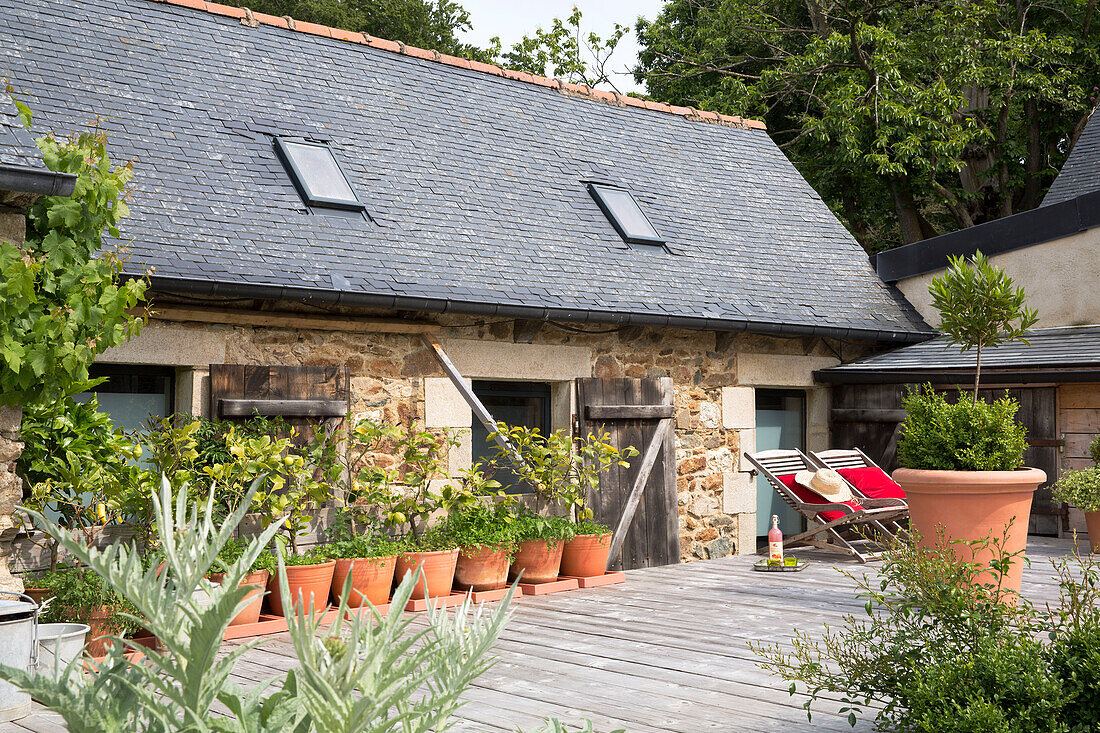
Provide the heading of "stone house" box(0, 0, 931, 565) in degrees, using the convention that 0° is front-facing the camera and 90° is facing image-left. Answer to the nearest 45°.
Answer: approximately 315°

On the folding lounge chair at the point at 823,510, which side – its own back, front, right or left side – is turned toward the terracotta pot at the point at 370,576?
right

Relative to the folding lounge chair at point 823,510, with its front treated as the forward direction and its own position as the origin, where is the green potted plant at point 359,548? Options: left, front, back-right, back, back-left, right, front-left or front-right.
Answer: right

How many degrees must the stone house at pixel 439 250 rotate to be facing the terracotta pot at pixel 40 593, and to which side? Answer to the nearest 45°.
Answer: approximately 90° to its right

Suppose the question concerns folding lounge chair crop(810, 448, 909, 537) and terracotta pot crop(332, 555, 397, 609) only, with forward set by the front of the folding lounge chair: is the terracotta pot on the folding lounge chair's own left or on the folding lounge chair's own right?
on the folding lounge chair's own right

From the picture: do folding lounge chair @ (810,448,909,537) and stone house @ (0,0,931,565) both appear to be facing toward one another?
no

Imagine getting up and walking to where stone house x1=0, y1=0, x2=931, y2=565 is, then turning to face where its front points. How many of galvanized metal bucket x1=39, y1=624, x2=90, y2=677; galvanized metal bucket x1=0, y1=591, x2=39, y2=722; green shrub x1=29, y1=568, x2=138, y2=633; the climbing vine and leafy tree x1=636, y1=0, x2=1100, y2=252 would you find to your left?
1

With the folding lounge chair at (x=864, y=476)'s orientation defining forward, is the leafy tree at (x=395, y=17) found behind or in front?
behind

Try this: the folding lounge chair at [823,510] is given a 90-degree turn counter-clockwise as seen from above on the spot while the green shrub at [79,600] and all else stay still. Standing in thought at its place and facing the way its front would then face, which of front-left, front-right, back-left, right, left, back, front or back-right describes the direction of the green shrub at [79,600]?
back

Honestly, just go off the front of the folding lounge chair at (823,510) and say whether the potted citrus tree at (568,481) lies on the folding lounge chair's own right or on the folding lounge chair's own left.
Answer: on the folding lounge chair's own right

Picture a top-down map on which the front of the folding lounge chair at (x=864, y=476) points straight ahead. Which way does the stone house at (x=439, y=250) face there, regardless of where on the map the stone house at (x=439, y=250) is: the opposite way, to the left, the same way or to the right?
the same way
